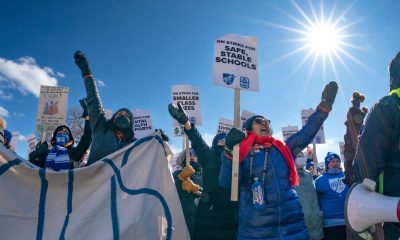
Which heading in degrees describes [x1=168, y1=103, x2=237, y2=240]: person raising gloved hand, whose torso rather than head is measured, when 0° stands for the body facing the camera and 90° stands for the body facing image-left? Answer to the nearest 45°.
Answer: approximately 315°

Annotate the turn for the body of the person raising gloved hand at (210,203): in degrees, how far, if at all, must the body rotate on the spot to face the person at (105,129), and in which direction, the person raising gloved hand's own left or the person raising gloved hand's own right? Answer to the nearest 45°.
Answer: approximately 135° to the person raising gloved hand's own right

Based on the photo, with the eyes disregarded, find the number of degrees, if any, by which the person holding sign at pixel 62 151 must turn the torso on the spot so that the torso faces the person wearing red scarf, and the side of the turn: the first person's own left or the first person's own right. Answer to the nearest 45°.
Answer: approximately 45° to the first person's own left
